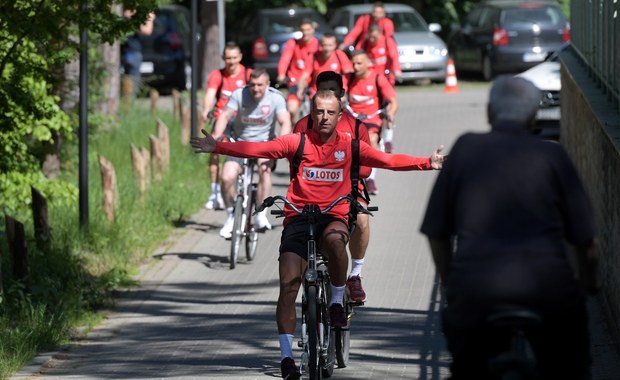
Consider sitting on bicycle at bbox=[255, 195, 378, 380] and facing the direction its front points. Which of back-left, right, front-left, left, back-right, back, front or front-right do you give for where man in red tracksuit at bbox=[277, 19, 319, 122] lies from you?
back

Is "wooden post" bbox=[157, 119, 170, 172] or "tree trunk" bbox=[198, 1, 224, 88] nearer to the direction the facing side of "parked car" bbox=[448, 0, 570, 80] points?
the tree trunk

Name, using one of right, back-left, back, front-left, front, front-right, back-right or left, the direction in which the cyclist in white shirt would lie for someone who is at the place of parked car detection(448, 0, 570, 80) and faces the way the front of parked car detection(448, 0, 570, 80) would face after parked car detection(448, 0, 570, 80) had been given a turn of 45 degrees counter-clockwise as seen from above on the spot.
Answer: left

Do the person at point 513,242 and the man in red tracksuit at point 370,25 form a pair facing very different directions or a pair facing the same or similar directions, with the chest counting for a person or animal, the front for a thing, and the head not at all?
very different directions

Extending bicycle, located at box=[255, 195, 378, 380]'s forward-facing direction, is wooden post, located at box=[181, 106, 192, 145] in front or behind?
behind

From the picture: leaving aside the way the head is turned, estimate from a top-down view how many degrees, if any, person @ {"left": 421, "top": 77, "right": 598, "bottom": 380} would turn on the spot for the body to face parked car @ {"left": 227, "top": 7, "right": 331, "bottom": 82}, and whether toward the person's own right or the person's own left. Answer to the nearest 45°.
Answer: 0° — they already face it

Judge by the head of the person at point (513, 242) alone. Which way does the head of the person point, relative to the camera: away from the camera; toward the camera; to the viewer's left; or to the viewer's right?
away from the camera

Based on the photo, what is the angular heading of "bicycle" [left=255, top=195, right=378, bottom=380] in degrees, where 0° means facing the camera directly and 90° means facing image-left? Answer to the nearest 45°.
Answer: approximately 0°

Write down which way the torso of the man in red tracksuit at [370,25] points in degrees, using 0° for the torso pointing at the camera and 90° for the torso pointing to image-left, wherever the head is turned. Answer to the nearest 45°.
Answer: approximately 0°

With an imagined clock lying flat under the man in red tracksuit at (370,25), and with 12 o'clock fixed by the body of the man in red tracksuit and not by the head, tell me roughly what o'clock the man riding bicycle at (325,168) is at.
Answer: The man riding bicycle is roughly at 12 o'clock from the man in red tracksuit.

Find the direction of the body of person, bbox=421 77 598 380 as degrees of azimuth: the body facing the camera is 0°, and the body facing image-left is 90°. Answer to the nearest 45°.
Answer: approximately 180°

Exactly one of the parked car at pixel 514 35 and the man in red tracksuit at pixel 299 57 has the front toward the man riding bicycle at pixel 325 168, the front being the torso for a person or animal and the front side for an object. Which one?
the man in red tracksuit

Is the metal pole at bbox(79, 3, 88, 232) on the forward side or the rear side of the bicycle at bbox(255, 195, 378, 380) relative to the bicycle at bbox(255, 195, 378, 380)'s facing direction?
on the rear side

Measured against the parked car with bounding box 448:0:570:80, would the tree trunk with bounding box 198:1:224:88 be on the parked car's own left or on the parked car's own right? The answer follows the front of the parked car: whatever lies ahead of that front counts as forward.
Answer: on the parked car's own left
